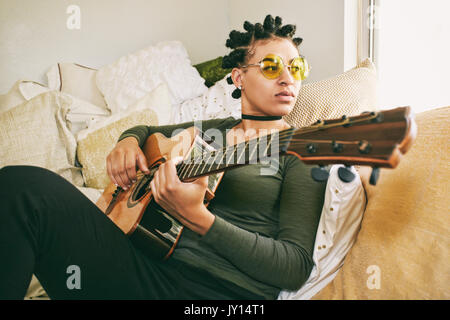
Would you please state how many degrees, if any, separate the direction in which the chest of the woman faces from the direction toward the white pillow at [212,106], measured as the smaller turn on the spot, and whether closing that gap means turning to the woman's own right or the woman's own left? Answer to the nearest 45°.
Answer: approximately 135° to the woman's own right

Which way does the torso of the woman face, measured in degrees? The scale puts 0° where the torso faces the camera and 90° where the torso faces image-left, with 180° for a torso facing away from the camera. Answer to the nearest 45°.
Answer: approximately 45°

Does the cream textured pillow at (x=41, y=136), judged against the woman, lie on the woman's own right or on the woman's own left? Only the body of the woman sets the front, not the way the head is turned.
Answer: on the woman's own right

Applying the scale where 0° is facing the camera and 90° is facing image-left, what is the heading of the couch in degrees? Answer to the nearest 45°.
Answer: approximately 0°
